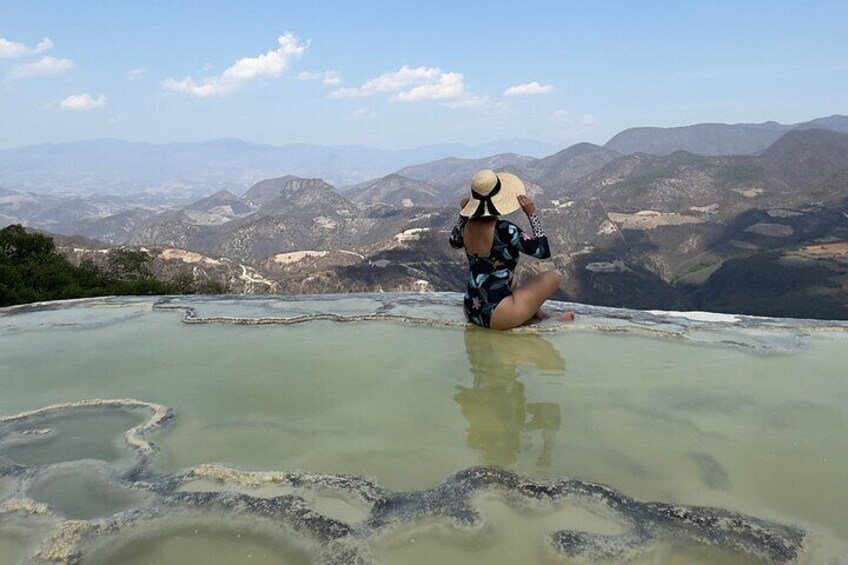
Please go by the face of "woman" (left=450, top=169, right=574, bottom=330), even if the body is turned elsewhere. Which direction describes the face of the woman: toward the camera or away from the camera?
away from the camera

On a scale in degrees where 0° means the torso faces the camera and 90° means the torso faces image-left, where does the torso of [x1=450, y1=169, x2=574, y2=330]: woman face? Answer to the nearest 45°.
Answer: approximately 225°
